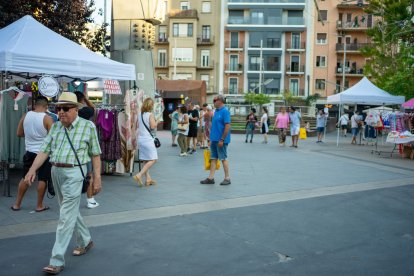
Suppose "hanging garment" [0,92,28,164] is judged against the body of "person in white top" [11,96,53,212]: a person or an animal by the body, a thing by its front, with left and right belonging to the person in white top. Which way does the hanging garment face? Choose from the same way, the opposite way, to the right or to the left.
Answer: the opposite way

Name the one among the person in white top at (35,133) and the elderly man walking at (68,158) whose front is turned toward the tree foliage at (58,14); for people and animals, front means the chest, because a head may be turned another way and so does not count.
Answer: the person in white top

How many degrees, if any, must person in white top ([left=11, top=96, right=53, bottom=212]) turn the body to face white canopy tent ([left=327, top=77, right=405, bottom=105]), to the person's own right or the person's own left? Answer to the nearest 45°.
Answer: approximately 45° to the person's own right

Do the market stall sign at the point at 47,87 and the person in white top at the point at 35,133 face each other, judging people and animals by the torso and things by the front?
yes

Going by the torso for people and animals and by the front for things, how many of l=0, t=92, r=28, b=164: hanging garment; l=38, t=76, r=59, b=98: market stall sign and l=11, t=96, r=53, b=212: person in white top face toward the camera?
2

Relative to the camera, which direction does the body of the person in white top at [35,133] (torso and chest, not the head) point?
away from the camera

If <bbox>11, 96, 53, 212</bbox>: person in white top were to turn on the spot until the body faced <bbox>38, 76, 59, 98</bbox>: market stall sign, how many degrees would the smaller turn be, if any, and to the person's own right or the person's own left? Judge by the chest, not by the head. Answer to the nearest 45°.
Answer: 0° — they already face it

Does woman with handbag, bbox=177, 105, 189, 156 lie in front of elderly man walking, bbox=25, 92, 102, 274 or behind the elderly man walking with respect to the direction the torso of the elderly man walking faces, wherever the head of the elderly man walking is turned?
behind
